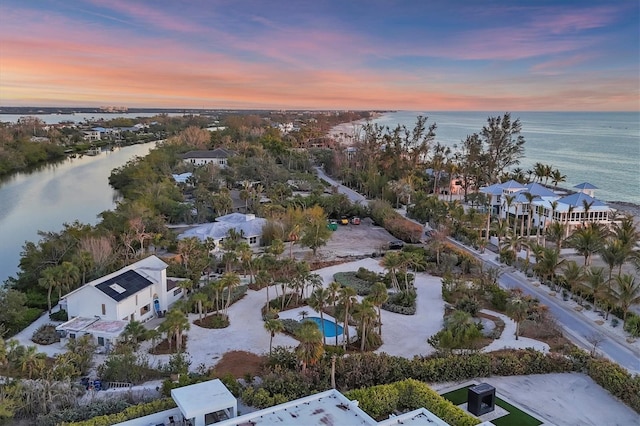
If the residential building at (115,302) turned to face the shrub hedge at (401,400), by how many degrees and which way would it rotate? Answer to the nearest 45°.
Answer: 0° — it already faces it

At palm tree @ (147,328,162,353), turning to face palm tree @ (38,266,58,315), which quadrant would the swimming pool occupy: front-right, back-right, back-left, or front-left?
back-right

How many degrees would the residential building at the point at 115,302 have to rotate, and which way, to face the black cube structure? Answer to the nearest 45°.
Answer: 0° — it already faces it

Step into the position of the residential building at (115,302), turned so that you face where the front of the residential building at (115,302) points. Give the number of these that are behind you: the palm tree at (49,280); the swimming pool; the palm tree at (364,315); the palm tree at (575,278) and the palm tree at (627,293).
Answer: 1

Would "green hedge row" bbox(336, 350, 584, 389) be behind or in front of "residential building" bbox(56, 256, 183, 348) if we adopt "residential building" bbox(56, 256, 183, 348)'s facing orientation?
in front

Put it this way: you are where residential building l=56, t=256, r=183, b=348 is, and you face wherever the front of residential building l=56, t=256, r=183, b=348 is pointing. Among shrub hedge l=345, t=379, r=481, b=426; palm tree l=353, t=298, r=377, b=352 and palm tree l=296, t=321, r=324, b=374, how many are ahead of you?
3

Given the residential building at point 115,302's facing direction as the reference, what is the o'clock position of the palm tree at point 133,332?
The palm tree is roughly at 1 o'clock from the residential building.

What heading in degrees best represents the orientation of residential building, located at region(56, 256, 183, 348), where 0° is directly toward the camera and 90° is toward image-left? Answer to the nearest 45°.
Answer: approximately 315°

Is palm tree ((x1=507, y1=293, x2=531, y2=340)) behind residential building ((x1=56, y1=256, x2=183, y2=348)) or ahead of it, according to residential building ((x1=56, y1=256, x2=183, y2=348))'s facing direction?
ahead

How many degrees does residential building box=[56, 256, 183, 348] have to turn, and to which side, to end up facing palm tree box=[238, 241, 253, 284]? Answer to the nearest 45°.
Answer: approximately 90° to its left

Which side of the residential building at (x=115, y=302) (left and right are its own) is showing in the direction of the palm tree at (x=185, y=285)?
left
